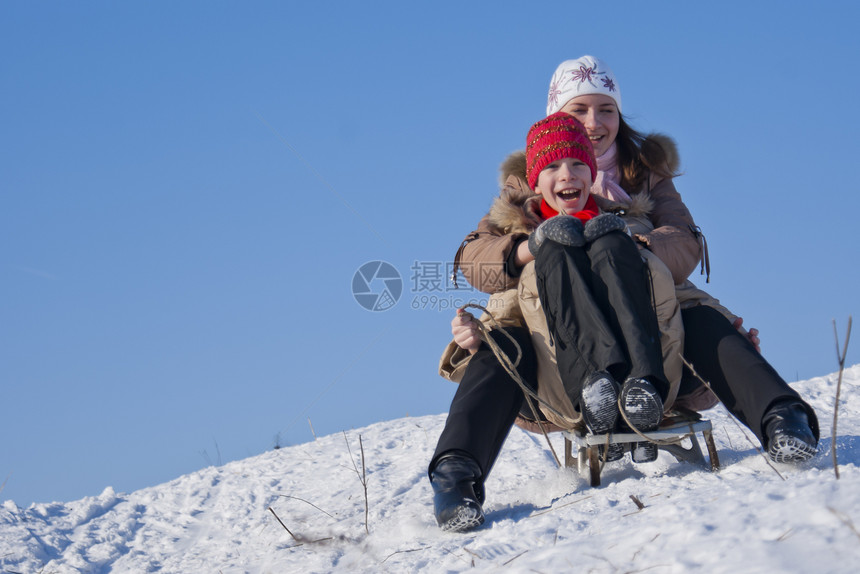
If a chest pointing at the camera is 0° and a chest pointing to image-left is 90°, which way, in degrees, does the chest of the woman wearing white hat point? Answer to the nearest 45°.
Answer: approximately 0°
